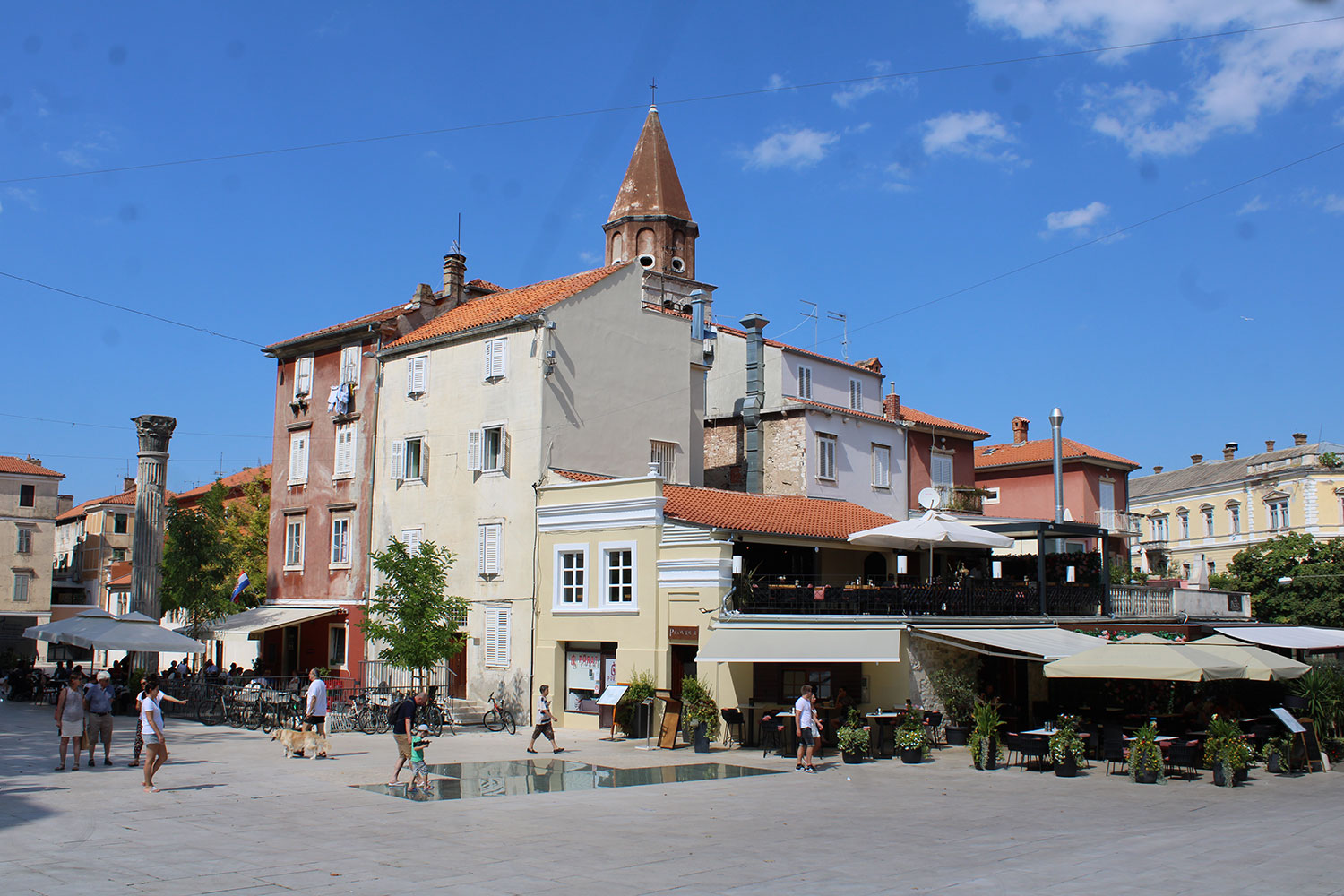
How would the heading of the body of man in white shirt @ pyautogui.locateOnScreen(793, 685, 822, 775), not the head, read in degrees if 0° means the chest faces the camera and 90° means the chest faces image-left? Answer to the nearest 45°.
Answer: approximately 315°

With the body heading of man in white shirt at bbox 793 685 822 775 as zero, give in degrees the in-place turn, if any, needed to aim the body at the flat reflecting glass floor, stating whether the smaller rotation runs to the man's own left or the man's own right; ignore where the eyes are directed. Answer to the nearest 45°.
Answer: approximately 135° to the man's own right

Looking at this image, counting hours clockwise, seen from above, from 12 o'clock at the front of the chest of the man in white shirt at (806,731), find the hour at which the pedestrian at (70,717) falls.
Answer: The pedestrian is roughly at 4 o'clock from the man in white shirt.
